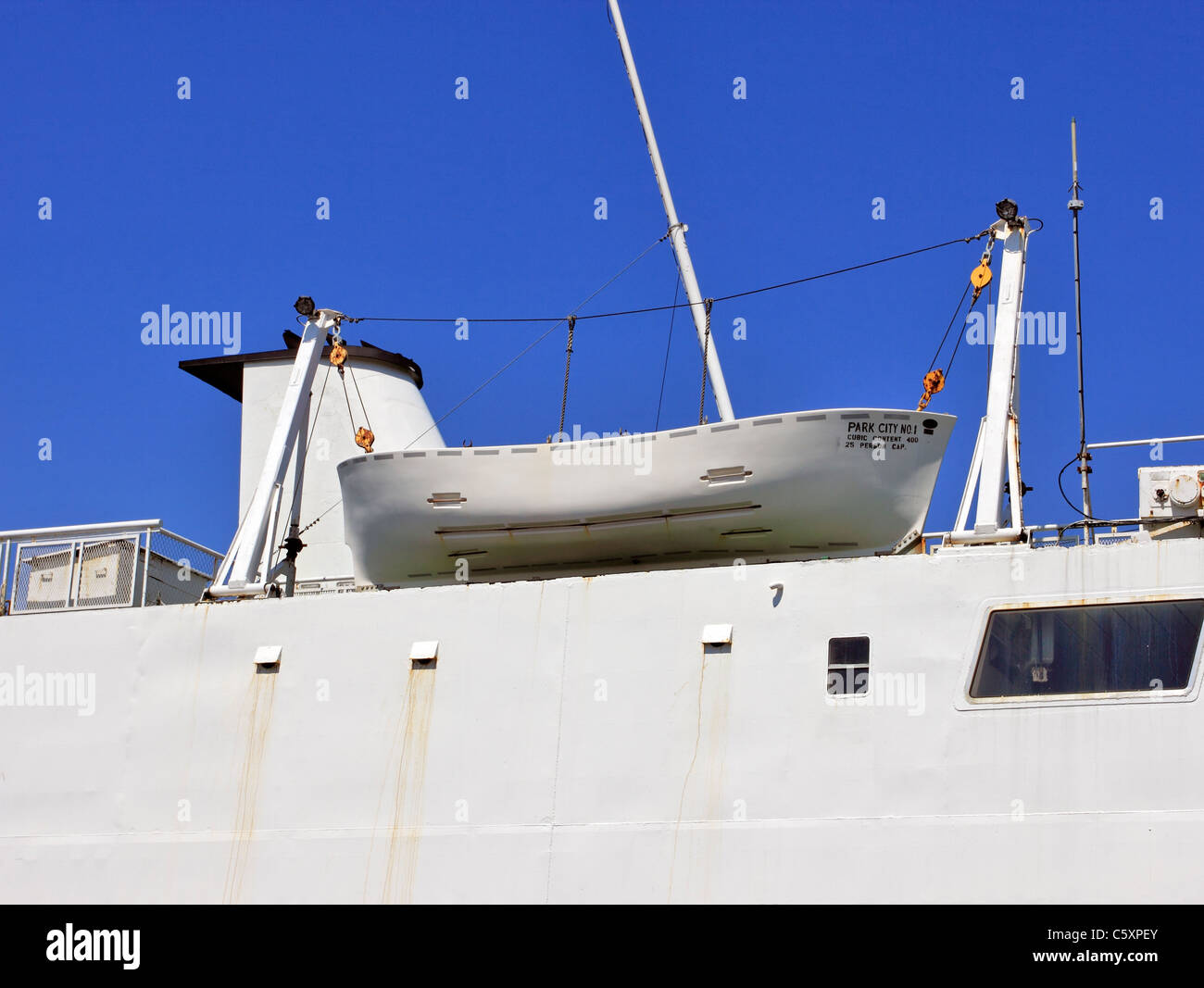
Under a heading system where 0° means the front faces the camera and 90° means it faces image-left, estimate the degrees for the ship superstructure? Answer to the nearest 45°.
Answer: approximately 270°
